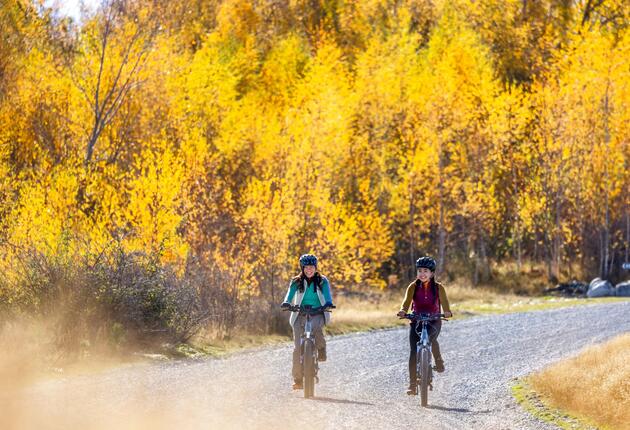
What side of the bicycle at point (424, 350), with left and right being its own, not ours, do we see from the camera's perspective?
front

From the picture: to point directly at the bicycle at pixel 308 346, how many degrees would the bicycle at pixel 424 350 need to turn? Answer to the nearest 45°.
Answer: approximately 90° to its right

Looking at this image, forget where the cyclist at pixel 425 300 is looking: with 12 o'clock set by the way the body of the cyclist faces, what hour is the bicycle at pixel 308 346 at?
The bicycle is roughly at 3 o'clock from the cyclist.
